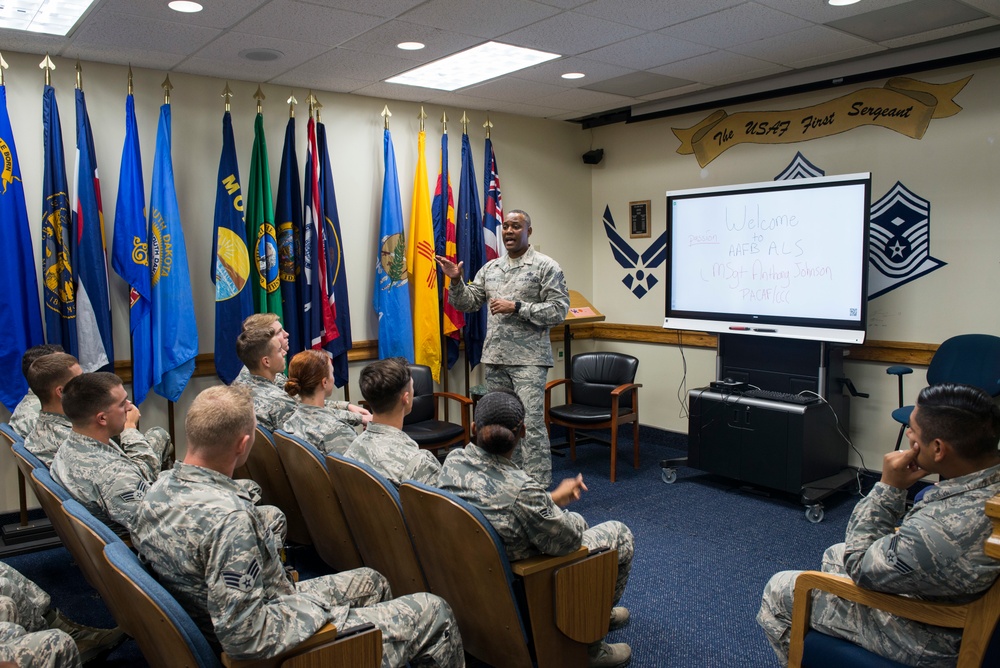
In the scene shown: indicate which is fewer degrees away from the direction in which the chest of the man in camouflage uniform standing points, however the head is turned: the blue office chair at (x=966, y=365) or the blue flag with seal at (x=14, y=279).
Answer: the blue flag with seal

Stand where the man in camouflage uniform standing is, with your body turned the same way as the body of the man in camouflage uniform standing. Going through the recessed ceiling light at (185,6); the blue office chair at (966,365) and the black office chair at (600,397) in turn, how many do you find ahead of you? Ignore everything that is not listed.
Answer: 1

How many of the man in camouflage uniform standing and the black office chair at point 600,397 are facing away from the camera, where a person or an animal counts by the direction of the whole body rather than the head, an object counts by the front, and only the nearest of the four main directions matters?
0

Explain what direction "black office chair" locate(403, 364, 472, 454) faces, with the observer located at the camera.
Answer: facing the viewer and to the right of the viewer

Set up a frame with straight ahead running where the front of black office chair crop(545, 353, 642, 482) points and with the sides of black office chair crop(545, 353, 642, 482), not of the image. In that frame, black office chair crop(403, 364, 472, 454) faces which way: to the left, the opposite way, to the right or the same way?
to the left

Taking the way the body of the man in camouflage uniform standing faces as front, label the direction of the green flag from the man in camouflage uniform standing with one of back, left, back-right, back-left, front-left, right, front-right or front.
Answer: front-right

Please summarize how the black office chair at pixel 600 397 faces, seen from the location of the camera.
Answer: facing the viewer and to the left of the viewer

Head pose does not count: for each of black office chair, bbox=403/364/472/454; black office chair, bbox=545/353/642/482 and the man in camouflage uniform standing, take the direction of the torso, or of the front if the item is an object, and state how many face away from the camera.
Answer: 0

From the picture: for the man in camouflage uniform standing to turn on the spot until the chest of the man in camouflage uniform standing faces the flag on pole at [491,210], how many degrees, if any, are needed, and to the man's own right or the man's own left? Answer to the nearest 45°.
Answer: approximately 135° to the man's own right

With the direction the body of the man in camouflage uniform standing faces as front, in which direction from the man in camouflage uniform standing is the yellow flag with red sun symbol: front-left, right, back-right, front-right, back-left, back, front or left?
right

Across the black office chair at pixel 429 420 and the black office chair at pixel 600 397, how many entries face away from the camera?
0
